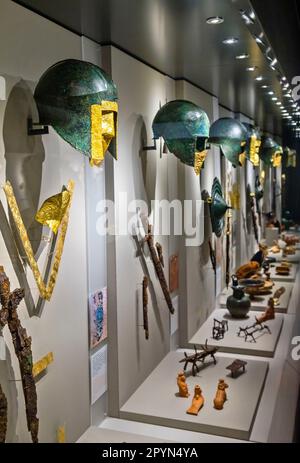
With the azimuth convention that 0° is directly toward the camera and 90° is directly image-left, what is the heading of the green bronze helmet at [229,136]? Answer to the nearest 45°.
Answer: approximately 270°

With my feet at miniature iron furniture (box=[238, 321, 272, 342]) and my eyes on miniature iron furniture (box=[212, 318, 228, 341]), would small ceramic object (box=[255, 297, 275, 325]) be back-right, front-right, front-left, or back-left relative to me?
back-right
